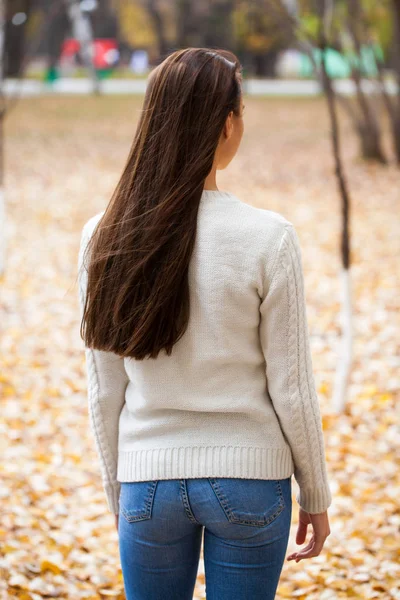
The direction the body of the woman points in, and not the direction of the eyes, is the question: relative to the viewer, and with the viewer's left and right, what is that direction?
facing away from the viewer and to the right of the viewer

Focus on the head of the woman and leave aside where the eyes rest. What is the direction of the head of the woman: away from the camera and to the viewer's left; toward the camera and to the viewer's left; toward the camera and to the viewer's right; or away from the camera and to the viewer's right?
away from the camera and to the viewer's right
